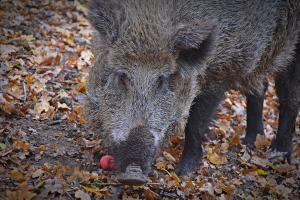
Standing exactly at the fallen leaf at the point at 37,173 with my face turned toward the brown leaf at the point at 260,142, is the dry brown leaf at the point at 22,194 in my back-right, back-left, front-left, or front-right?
back-right

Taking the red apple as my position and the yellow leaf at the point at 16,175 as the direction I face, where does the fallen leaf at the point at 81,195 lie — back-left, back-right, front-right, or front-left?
front-left

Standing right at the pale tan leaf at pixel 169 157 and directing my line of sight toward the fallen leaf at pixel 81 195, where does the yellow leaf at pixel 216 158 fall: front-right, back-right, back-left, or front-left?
back-left

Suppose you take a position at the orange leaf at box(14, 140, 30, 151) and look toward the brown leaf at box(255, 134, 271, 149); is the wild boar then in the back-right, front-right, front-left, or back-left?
front-right

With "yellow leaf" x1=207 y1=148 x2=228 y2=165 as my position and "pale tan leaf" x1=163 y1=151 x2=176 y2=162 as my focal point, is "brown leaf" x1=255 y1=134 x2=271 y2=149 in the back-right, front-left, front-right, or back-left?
back-right

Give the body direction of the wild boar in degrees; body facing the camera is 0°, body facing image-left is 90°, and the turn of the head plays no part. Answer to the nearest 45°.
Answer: approximately 45°
